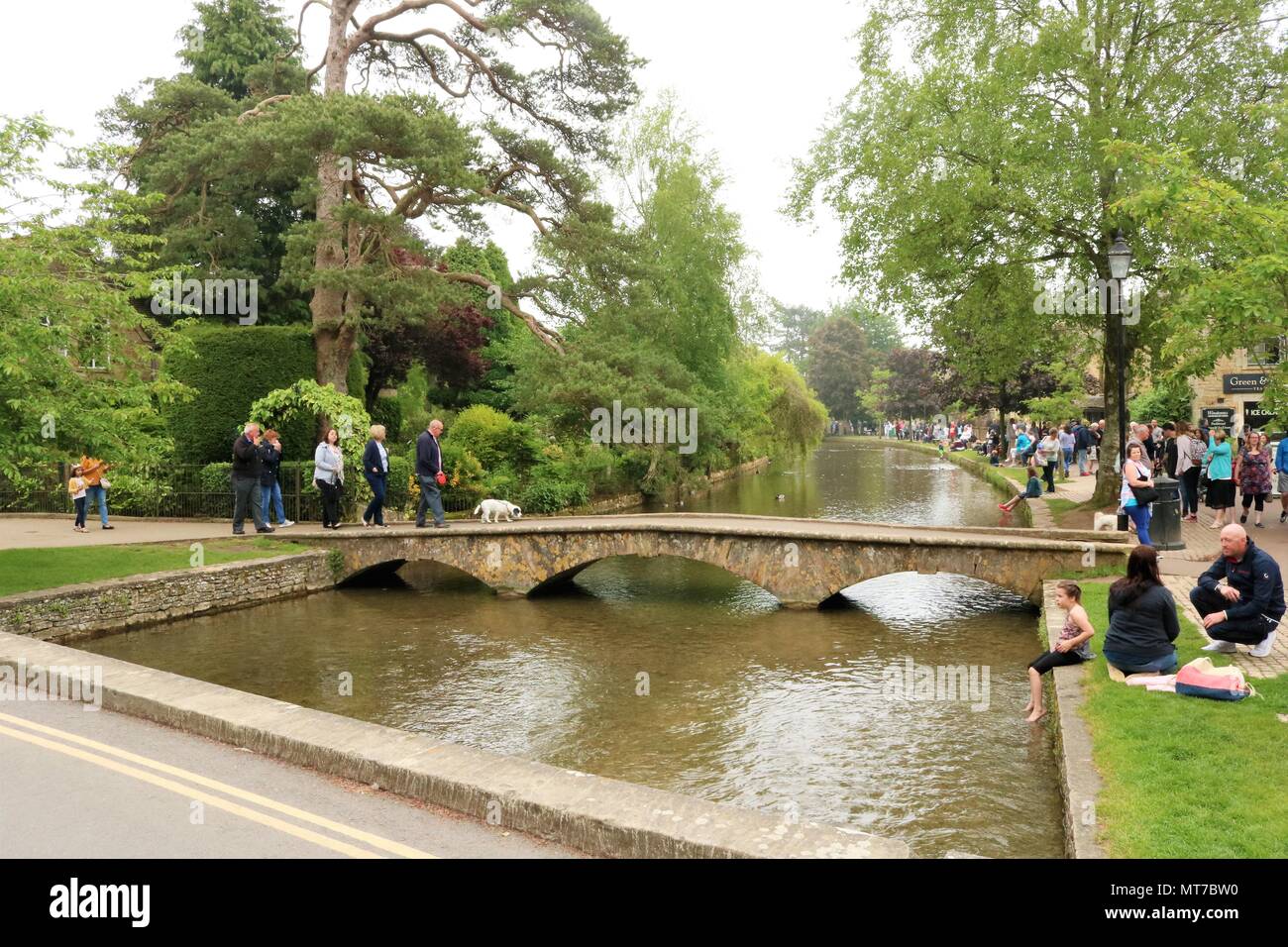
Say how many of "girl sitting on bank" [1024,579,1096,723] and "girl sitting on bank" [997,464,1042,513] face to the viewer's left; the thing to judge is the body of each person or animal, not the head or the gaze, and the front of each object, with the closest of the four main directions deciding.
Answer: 2

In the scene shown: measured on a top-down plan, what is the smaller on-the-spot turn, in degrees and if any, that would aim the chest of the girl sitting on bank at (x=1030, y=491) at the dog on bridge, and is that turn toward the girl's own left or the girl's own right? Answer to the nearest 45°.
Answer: approximately 45° to the girl's own left

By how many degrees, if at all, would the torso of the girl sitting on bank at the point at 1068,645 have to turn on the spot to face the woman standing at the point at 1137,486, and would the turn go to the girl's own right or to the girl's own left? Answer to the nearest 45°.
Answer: approximately 90° to the girl's own right

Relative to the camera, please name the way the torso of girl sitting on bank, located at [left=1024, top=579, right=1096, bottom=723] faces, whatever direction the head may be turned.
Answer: to the viewer's left

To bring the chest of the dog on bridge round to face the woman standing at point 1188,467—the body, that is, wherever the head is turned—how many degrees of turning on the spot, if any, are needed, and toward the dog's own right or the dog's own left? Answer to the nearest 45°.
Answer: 0° — it already faces them

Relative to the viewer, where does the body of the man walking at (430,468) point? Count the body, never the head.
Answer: to the viewer's right

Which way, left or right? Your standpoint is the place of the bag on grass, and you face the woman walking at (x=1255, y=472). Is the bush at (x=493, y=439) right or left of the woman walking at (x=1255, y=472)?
left

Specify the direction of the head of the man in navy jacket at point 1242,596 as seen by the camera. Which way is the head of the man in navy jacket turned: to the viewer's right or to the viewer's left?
to the viewer's left

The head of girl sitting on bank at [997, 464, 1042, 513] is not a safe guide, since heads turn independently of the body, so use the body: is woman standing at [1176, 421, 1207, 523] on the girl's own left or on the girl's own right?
on the girl's own left

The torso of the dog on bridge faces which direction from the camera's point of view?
to the viewer's right

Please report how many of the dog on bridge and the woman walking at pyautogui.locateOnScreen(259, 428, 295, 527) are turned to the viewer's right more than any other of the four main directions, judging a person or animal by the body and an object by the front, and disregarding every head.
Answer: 2

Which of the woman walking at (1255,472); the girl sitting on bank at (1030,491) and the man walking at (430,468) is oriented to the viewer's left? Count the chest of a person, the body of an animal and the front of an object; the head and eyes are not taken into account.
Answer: the girl sitting on bank
